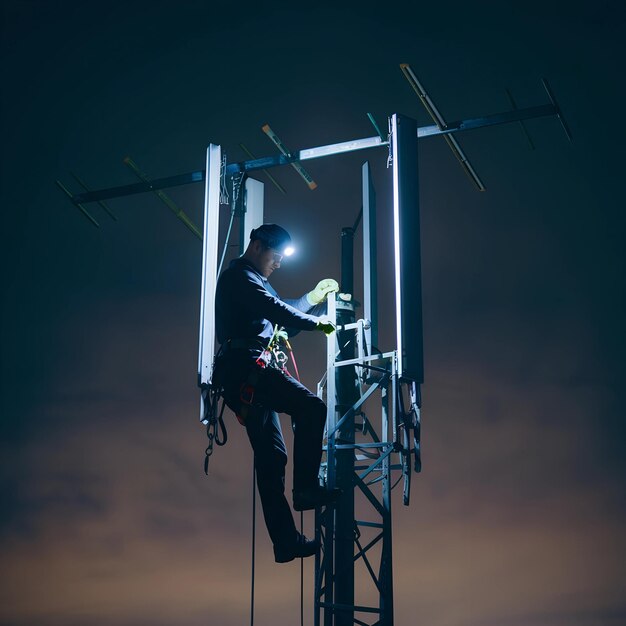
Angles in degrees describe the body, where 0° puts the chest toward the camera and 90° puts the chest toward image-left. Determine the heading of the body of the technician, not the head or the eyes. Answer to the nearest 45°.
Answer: approximately 270°

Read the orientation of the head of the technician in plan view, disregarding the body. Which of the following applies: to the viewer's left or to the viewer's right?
to the viewer's right
